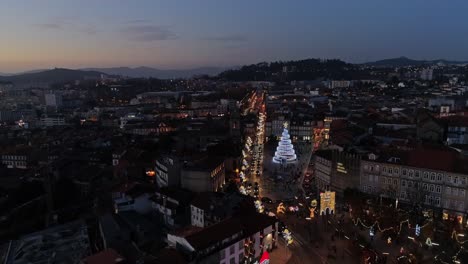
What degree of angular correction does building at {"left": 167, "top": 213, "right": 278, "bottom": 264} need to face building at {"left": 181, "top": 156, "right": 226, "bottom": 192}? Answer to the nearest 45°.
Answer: approximately 135° to its left

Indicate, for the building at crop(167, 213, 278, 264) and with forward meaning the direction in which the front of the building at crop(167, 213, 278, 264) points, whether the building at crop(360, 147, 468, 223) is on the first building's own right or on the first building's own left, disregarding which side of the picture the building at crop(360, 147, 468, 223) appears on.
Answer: on the first building's own left

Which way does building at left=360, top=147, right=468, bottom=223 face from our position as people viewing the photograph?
facing the viewer and to the left of the viewer

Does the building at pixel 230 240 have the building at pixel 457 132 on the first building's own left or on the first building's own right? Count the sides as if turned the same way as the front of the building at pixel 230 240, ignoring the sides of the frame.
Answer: on the first building's own left

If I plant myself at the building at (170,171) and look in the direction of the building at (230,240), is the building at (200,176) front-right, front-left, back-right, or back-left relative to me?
front-left

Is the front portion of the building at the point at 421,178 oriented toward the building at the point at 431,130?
no

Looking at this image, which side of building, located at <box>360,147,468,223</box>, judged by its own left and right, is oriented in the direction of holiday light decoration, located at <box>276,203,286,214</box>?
front

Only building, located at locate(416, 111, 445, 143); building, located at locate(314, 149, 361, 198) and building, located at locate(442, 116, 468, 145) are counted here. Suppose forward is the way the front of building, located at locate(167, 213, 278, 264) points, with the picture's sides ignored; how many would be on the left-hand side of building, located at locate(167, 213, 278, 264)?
3

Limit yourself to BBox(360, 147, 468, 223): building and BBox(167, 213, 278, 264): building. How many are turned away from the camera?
0

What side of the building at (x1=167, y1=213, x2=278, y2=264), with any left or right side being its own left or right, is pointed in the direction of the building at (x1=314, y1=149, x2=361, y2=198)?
left

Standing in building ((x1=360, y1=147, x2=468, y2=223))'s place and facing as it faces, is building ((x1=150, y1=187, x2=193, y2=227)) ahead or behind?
ahead

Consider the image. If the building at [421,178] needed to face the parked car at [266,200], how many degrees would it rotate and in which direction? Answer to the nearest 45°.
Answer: approximately 45° to its right

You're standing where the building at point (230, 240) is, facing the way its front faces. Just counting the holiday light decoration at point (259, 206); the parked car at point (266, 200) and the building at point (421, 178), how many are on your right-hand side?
0

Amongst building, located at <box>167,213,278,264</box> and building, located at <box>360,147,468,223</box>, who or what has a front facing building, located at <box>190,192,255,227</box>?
building, located at <box>360,147,468,223</box>

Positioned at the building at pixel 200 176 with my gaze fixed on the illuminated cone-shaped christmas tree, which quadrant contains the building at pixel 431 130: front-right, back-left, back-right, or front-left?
front-right

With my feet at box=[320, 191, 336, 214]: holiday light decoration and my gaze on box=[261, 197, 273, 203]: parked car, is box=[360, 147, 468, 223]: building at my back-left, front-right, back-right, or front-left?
back-right

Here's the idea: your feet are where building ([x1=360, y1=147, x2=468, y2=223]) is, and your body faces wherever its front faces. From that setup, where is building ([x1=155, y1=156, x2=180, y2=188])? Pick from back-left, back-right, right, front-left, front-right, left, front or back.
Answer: front-right

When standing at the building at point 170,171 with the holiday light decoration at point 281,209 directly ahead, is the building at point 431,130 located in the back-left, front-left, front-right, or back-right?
front-left

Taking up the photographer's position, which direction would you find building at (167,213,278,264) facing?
facing the viewer and to the right of the viewer

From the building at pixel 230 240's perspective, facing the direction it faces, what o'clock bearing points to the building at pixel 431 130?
the building at pixel 431 130 is roughly at 9 o'clock from the building at pixel 230 240.

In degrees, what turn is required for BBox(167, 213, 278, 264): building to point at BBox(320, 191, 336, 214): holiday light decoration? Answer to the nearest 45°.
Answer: approximately 90° to its left
